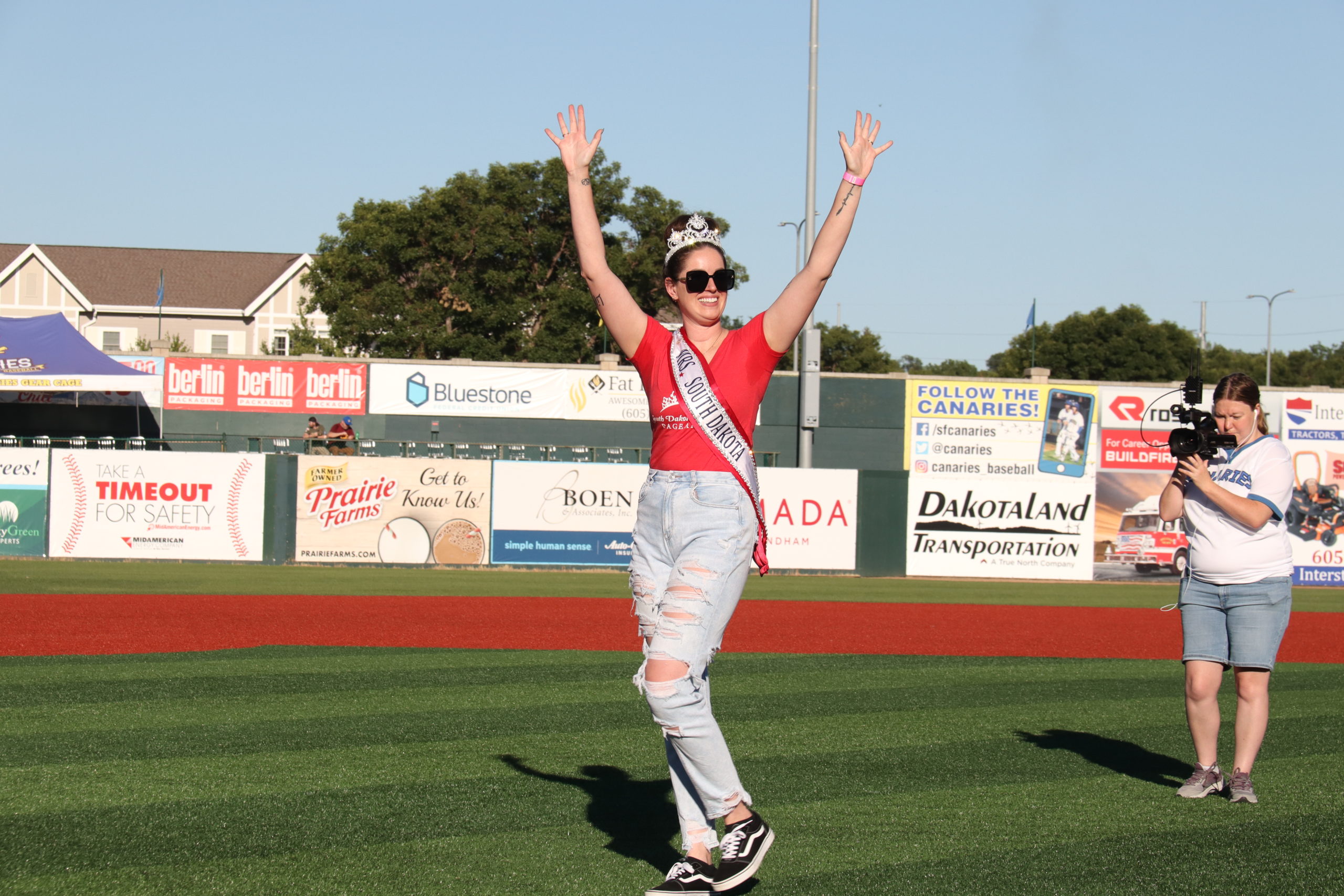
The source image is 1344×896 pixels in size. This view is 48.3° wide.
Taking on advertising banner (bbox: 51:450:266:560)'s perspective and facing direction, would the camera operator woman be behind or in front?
in front

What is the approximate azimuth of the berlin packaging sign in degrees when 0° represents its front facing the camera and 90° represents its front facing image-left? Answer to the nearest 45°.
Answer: approximately 0°

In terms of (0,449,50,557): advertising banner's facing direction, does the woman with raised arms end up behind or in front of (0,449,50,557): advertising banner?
in front

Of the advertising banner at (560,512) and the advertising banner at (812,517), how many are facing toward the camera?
2

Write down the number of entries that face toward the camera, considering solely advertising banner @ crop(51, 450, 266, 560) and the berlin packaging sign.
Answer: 2

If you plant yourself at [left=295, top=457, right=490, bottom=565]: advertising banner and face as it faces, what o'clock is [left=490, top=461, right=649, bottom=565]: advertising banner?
[left=490, top=461, right=649, bottom=565]: advertising banner is roughly at 9 o'clock from [left=295, top=457, right=490, bottom=565]: advertising banner.

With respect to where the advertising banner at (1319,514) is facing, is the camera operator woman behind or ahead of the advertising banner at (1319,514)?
ahead
